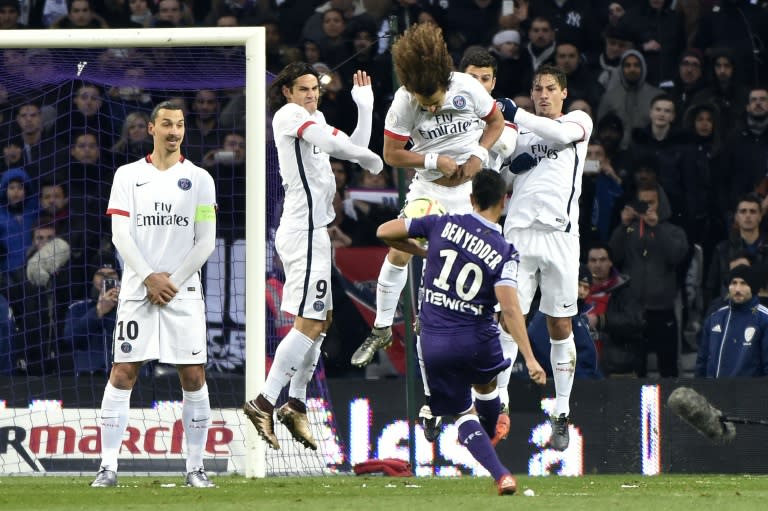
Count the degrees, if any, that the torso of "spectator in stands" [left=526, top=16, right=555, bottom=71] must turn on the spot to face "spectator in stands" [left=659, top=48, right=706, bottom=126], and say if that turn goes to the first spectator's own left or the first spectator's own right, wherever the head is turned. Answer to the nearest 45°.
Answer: approximately 90° to the first spectator's own left

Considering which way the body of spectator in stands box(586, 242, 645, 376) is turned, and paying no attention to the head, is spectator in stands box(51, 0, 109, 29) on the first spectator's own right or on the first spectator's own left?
on the first spectator's own right

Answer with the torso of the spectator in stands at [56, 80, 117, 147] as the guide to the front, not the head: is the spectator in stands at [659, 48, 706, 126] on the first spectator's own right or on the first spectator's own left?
on the first spectator's own left

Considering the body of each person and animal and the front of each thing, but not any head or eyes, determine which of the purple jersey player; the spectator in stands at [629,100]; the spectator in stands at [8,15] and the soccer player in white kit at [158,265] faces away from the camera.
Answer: the purple jersey player
